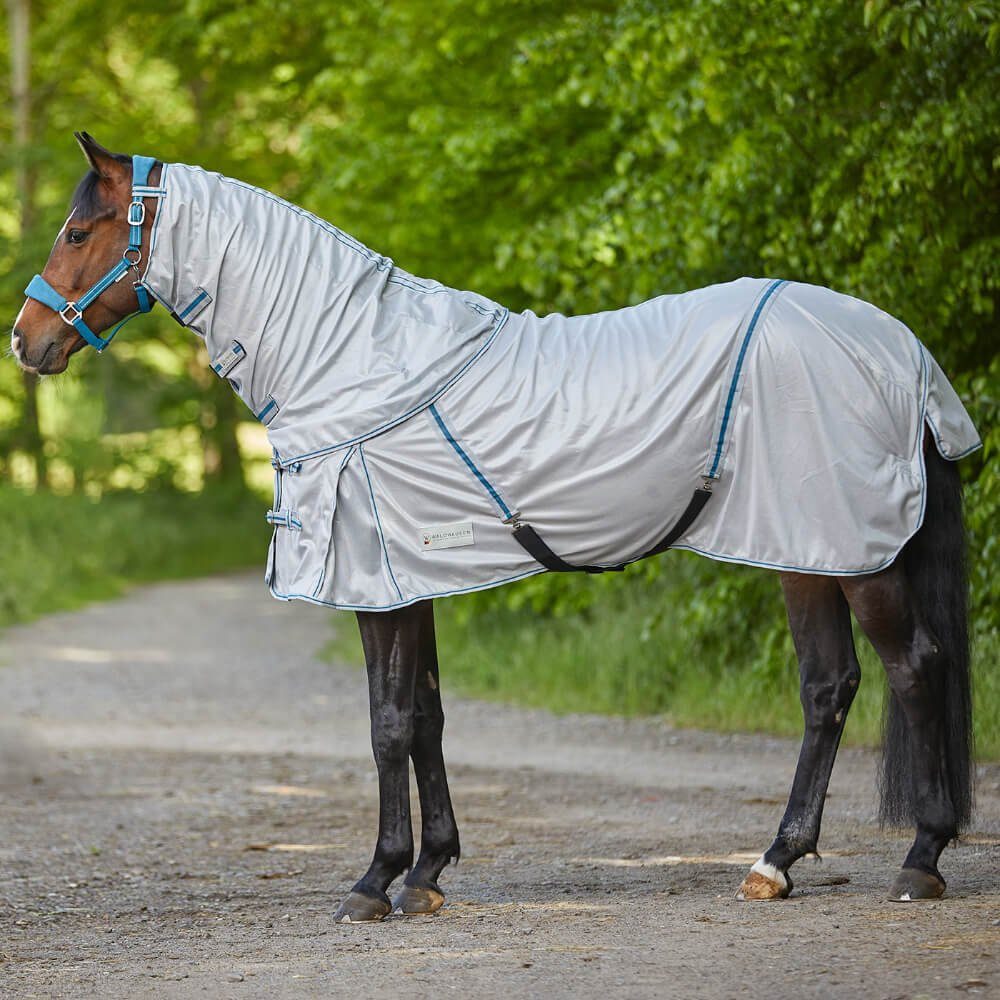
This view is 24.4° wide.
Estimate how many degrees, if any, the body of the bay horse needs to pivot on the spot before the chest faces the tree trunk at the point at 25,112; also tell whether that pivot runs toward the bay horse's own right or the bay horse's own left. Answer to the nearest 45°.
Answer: approximately 90° to the bay horse's own right

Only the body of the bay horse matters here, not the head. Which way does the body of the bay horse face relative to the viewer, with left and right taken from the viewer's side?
facing to the left of the viewer
